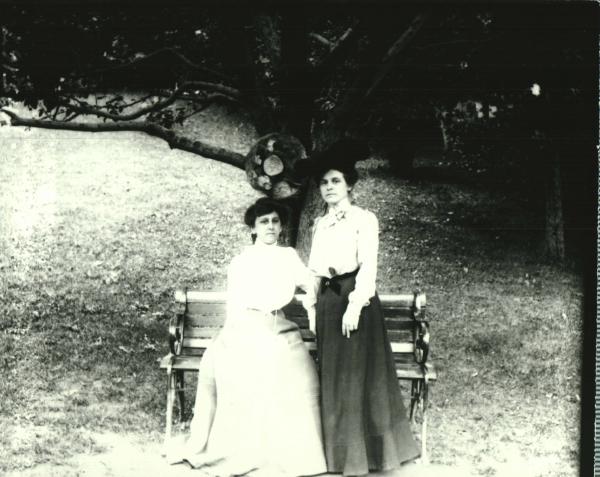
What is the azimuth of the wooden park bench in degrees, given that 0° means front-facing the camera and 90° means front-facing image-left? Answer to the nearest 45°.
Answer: approximately 0°

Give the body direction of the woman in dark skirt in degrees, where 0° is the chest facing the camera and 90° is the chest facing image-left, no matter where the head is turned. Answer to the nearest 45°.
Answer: approximately 45°

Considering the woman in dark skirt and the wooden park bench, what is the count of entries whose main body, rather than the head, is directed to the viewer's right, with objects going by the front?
0
